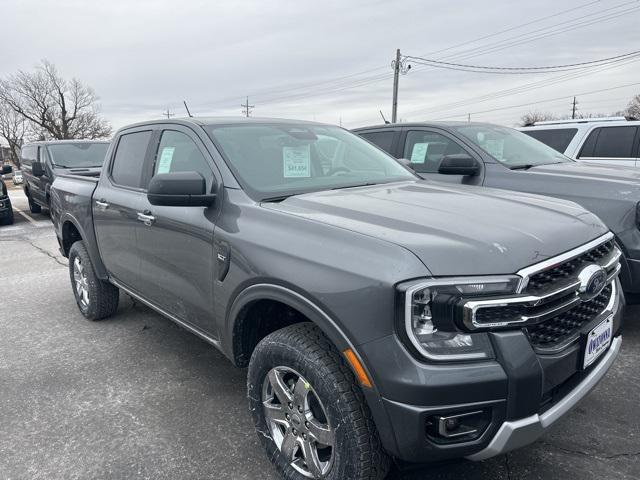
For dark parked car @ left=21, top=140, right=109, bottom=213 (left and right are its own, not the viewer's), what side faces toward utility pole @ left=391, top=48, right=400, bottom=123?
left

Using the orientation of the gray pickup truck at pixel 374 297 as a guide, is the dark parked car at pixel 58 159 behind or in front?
behind

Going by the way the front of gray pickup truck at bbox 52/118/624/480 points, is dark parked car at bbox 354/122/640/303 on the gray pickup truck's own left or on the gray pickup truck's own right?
on the gray pickup truck's own left

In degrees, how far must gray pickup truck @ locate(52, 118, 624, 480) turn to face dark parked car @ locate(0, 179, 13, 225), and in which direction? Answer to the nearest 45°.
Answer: approximately 180°

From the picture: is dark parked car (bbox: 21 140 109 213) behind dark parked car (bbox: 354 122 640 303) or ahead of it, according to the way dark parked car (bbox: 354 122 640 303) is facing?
behind

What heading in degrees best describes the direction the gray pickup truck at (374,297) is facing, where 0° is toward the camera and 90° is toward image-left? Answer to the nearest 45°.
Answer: approximately 315°

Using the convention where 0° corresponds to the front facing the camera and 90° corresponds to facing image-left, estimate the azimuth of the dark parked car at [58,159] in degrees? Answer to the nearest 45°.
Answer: approximately 315°

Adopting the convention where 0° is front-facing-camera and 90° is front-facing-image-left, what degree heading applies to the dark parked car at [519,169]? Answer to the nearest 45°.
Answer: approximately 315°

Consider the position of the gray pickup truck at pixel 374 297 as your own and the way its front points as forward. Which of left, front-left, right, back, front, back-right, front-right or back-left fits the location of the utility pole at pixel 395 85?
back-left

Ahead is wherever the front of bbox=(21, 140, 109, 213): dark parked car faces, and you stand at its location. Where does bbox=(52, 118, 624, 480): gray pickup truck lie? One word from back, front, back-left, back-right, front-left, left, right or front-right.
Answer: front-right
